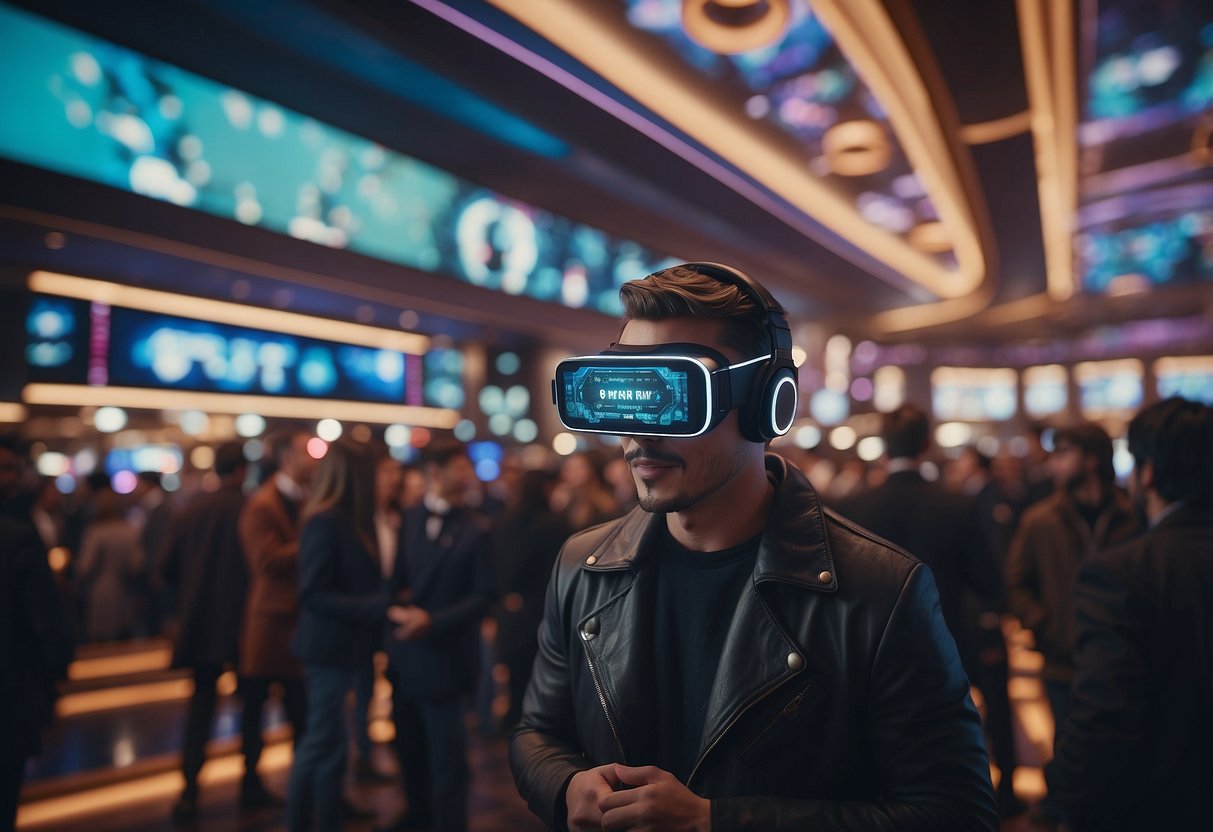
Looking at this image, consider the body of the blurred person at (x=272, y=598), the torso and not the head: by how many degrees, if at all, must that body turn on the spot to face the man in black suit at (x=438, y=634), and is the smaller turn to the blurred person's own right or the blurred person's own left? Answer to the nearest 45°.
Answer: approximately 45° to the blurred person's own right

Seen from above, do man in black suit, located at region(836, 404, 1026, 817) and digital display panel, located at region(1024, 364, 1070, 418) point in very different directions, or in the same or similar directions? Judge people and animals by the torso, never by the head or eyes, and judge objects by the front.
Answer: very different directions

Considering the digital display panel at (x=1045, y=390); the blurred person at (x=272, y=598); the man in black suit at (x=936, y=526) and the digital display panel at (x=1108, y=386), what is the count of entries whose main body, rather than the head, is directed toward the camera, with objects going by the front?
2

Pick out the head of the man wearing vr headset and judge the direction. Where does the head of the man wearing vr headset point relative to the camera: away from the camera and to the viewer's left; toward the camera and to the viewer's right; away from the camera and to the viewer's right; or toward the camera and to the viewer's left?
toward the camera and to the viewer's left

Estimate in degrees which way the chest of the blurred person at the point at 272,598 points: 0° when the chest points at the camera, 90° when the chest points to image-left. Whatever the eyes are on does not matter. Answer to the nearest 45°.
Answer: approximately 270°

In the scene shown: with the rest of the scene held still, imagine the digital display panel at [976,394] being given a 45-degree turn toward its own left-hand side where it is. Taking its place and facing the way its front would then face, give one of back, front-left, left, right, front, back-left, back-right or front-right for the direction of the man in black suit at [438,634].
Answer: front-right

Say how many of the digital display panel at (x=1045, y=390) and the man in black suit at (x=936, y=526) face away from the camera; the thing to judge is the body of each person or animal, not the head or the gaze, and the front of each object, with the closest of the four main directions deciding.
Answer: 1

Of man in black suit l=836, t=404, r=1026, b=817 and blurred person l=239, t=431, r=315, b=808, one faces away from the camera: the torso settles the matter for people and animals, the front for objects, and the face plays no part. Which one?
the man in black suit

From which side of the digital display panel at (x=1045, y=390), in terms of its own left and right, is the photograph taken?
front

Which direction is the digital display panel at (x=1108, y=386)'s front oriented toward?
toward the camera

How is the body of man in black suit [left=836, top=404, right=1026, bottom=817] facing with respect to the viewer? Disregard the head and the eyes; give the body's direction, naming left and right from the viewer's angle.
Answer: facing away from the viewer

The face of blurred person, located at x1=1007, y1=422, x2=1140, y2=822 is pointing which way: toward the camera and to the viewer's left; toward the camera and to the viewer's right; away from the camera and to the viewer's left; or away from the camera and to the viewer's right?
toward the camera and to the viewer's left

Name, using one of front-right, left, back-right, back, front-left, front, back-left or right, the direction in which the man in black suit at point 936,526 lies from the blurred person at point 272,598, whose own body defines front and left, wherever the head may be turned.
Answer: front-right
